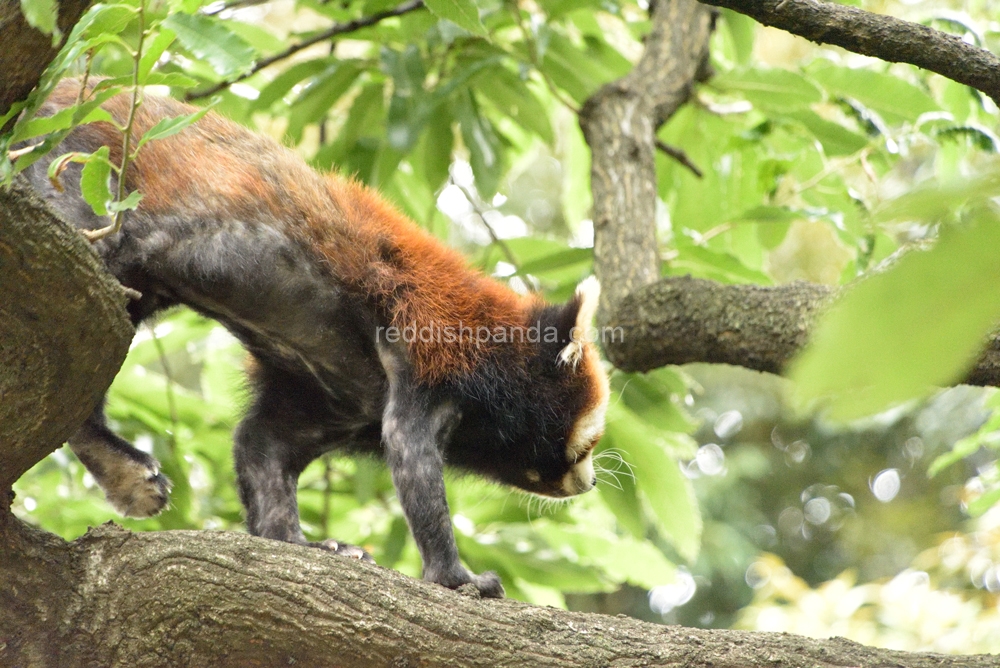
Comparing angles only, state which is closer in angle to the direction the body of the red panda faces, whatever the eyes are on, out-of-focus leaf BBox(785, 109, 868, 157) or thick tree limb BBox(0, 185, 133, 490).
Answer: the out-of-focus leaf

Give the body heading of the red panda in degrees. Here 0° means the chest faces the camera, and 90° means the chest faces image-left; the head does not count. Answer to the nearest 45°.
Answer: approximately 270°

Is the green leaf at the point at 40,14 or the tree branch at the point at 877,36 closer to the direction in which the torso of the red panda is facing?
the tree branch

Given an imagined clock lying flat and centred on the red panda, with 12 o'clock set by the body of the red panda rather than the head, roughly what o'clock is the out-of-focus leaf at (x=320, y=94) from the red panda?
The out-of-focus leaf is roughly at 9 o'clock from the red panda.

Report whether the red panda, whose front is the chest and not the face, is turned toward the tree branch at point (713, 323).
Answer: yes

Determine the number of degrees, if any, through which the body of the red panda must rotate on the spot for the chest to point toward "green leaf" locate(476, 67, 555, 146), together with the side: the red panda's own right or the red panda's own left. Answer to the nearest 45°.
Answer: approximately 45° to the red panda's own left
